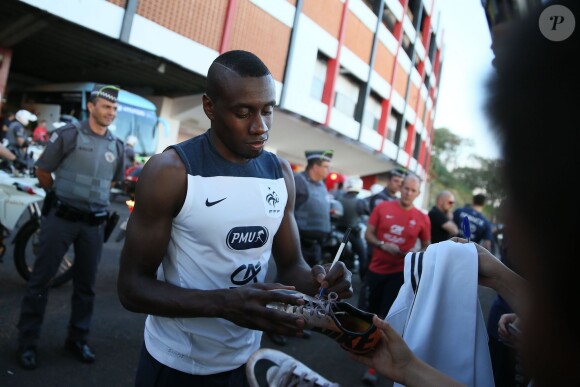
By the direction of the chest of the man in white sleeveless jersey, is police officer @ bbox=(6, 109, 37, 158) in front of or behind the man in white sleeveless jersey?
behind

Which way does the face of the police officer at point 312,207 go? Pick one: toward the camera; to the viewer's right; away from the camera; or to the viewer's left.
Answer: to the viewer's right

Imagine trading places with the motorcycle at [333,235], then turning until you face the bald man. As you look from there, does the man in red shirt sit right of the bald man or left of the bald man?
right

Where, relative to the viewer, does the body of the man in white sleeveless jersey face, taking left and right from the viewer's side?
facing the viewer and to the right of the viewer

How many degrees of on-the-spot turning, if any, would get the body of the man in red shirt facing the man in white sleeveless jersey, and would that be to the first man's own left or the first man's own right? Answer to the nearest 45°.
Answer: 0° — they already face them

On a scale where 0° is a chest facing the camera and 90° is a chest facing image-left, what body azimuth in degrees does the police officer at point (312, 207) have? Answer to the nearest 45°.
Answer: approximately 315°

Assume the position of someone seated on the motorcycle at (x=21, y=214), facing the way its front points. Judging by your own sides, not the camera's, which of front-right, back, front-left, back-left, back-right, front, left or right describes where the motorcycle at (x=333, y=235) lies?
front-left

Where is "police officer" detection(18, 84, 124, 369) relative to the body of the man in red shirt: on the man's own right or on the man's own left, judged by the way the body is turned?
on the man's own right

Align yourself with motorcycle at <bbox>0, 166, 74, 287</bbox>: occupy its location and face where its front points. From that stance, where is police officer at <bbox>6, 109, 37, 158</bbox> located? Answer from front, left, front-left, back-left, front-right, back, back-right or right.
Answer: back-left

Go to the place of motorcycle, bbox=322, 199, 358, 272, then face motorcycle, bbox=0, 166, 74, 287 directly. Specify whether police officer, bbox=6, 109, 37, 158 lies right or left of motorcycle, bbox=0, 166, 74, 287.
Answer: right
